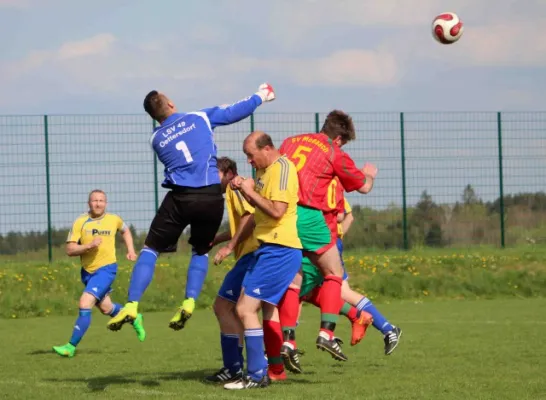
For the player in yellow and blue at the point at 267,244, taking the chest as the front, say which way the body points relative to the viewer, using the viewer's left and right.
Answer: facing to the left of the viewer

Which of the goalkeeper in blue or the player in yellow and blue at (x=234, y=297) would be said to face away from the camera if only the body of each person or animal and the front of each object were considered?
the goalkeeper in blue

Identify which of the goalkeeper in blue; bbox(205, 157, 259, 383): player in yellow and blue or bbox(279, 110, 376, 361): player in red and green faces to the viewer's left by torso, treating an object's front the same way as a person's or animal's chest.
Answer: the player in yellow and blue

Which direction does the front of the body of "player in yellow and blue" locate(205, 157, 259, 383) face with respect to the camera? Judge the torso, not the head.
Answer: to the viewer's left

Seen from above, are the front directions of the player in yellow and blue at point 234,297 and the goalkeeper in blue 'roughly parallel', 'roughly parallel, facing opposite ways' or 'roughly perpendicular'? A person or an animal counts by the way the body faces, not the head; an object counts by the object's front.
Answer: roughly perpendicular

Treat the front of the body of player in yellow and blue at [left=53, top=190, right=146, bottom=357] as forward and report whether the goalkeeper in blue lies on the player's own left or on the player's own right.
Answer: on the player's own left

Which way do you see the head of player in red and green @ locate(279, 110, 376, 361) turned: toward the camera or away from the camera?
away from the camera

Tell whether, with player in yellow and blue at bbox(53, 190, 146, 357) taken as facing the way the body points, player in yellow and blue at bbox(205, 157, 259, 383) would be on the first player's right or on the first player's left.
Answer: on the first player's left

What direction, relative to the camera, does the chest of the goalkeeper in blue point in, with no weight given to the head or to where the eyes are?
away from the camera

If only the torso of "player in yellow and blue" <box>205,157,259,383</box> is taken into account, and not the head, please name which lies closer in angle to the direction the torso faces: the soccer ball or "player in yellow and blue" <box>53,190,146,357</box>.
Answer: the player in yellow and blue

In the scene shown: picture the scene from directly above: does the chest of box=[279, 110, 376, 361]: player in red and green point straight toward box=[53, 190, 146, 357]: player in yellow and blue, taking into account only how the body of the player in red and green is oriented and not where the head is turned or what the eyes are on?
no

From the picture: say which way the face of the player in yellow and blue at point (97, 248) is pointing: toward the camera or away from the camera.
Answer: toward the camera
